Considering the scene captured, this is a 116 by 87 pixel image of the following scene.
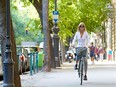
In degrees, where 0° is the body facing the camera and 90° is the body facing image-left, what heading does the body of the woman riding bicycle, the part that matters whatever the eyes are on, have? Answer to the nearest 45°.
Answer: approximately 0°
